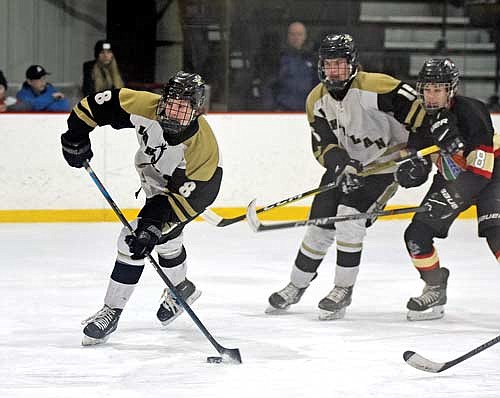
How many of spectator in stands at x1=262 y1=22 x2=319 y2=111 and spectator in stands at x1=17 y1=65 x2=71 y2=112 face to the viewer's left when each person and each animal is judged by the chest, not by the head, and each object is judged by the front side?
0

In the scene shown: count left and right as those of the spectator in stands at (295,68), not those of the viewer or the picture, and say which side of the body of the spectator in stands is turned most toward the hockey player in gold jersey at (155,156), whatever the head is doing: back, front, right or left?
front

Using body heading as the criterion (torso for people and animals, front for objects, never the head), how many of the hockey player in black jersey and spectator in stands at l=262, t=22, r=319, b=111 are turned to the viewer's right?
0

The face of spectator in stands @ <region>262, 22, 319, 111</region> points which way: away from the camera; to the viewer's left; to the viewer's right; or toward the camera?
toward the camera

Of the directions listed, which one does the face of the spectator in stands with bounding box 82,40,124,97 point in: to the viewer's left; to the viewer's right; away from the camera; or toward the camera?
toward the camera

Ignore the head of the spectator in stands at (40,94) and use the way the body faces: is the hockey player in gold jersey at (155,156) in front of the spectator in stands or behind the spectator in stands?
in front

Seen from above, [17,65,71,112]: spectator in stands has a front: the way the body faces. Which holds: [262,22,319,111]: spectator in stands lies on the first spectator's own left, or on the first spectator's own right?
on the first spectator's own left

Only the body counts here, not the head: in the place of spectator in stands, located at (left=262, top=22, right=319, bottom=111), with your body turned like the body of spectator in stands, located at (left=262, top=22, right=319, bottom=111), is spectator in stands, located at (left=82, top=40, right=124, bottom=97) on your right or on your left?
on your right

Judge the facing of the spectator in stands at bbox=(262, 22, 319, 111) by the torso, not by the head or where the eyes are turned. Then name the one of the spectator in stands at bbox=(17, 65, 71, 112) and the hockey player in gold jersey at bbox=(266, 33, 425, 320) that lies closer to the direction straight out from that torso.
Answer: the hockey player in gold jersey

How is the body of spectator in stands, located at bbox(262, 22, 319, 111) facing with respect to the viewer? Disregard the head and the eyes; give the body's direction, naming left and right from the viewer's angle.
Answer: facing the viewer

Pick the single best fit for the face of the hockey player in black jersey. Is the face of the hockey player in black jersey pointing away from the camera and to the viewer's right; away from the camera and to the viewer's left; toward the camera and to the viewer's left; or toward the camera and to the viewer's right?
toward the camera and to the viewer's left

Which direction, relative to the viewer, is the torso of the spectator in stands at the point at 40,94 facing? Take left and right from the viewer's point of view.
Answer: facing the viewer and to the right of the viewer

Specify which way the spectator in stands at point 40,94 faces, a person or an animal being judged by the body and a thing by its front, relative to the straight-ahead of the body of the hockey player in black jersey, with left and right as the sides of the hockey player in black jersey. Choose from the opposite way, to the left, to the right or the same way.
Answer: to the left

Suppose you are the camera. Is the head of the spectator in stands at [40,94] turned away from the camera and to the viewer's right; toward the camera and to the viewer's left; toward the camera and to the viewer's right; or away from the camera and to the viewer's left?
toward the camera and to the viewer's right
